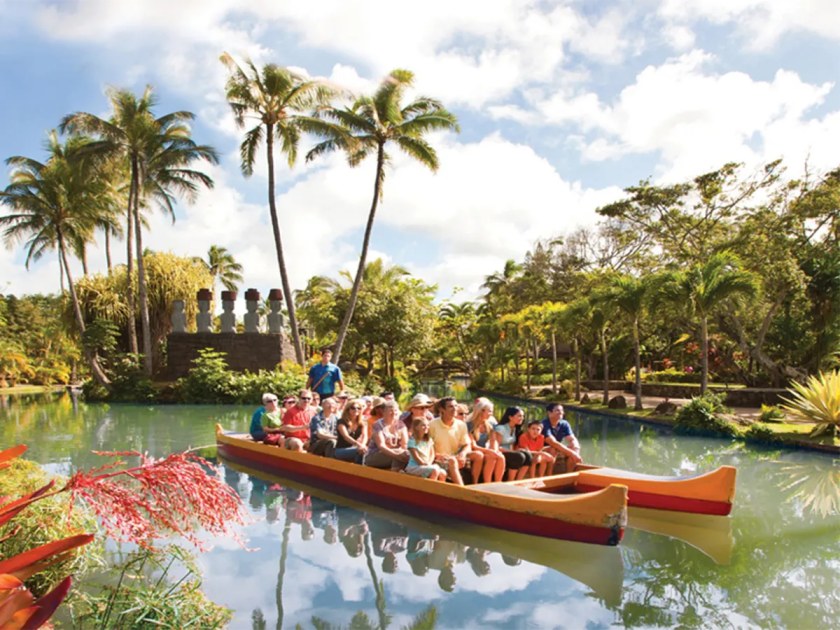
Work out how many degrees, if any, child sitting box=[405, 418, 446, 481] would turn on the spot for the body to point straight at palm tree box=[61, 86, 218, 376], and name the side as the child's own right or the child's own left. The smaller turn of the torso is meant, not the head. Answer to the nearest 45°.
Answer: approximately 180°

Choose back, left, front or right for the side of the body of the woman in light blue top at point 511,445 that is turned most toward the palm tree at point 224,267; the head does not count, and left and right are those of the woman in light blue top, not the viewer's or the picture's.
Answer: back

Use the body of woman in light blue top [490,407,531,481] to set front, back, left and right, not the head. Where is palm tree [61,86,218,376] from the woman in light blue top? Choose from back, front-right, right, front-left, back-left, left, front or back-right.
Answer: back

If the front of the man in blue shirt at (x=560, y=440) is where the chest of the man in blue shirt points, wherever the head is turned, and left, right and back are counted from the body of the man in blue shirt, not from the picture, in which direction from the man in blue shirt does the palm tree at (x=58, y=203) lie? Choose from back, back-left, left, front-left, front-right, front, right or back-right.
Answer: back
